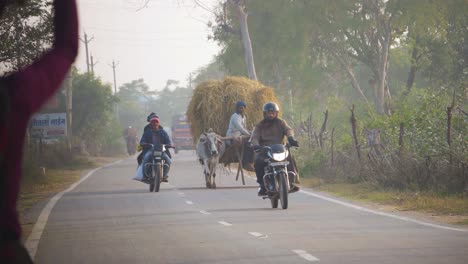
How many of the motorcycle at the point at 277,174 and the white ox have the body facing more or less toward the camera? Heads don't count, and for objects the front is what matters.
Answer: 2

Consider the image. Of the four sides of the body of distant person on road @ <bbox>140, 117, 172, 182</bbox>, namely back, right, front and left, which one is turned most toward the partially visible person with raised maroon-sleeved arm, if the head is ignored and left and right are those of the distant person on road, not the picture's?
front

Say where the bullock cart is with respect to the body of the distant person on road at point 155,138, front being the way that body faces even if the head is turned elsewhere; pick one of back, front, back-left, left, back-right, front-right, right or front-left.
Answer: back-left

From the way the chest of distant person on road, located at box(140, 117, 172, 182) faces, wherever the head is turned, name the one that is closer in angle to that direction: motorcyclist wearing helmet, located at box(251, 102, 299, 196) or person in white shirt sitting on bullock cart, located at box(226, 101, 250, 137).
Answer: the motorcyclist wearing helmet

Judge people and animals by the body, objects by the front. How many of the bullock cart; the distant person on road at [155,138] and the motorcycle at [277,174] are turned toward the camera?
3

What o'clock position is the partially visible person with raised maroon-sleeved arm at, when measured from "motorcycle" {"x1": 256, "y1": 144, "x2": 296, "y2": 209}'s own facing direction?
The partially visible person with raised maroon-sleeved arm is roughly at 12 o'clock from the motorcycle.
